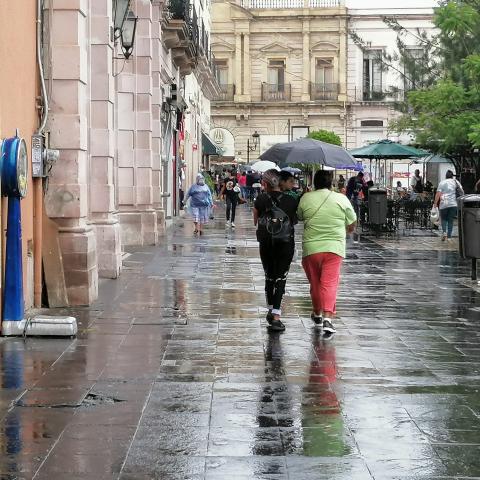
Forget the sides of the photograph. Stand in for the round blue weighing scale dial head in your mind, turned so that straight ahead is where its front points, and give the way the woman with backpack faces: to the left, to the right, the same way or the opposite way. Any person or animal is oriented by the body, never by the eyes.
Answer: to the left

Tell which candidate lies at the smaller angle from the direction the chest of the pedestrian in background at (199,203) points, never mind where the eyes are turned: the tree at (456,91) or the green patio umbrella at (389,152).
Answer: the tree

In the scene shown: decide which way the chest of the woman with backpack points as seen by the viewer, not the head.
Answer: away from the camera

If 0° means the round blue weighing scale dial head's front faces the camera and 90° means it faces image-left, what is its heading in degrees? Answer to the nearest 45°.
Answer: approximately 270°

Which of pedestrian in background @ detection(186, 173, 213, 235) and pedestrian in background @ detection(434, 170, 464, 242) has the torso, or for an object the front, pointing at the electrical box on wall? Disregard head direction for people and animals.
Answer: pedestrian in background @ detection(186, 173, 213, 235)

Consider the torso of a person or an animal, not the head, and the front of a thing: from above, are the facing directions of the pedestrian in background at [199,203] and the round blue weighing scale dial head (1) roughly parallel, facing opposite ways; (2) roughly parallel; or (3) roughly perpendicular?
roughly perpendicular

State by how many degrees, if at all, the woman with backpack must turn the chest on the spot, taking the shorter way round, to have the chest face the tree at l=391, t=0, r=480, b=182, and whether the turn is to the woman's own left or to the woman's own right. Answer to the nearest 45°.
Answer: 0° — they already face it

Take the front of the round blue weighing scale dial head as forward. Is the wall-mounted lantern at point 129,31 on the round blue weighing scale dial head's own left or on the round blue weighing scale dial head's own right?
on the round blue weighing scale dial head's own left

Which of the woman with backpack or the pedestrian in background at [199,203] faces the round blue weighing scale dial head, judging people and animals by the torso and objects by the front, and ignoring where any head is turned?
the pedestrian in background
